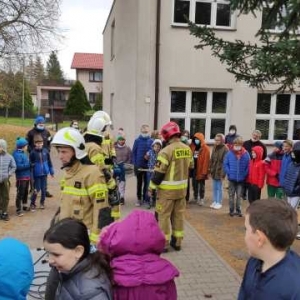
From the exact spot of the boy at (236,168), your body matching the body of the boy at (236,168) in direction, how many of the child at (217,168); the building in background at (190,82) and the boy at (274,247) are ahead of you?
1

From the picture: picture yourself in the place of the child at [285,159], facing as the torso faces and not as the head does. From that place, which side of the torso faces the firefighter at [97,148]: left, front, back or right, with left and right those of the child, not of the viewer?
front

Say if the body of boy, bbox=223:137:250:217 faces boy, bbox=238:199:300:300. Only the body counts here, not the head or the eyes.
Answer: yes

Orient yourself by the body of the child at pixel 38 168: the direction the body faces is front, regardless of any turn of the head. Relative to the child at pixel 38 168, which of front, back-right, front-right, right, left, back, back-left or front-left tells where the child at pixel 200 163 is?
left

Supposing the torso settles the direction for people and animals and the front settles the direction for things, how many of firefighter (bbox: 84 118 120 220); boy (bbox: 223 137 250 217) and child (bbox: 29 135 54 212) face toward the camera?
2

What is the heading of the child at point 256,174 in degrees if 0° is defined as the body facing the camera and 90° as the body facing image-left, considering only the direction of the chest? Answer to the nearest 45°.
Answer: approximately 45°

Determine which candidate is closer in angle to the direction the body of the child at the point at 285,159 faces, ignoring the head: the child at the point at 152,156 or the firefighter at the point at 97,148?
the firefighter
